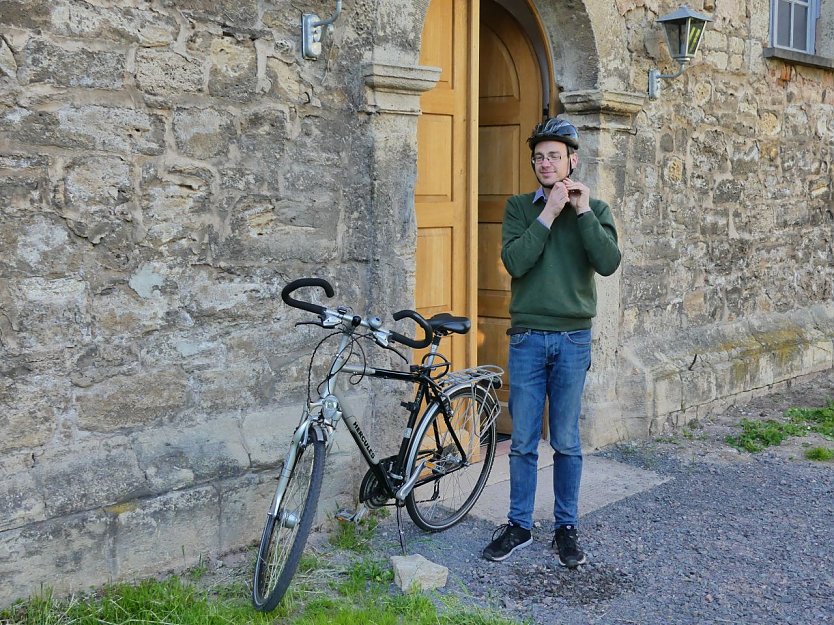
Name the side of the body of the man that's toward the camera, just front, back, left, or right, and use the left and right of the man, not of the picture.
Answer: front

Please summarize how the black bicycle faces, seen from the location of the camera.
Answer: facing the viewer and to the left of the viewer

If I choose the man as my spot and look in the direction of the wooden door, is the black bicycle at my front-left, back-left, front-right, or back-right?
front-left

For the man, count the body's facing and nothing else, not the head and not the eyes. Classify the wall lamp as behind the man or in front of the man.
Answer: behind

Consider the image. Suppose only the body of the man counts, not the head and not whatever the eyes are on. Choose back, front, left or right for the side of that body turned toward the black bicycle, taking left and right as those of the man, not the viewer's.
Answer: right

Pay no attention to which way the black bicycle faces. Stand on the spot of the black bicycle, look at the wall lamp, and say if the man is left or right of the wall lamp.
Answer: right

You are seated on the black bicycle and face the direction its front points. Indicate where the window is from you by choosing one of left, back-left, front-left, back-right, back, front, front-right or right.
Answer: back

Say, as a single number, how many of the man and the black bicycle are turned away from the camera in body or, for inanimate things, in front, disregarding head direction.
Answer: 0

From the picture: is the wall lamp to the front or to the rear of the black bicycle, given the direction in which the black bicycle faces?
to the rear
